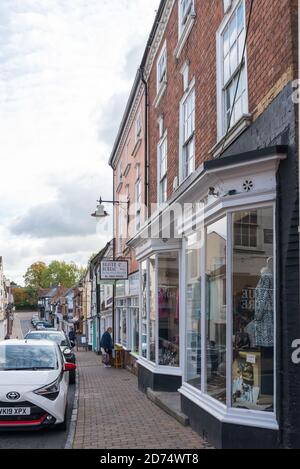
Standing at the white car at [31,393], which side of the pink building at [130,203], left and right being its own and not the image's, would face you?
left

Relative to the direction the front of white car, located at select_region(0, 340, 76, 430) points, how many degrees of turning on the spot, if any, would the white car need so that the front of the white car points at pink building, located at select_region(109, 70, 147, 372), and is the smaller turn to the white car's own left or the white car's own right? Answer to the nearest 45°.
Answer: approximately 180°

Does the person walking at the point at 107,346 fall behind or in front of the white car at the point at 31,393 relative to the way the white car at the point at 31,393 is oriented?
behind

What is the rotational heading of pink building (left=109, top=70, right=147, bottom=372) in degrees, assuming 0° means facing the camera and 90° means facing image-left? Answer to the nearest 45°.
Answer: approximately 90°

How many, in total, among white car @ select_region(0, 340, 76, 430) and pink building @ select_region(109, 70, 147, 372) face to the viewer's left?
1

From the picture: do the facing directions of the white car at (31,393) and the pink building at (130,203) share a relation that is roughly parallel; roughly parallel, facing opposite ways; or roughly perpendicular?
roughly perpendicular

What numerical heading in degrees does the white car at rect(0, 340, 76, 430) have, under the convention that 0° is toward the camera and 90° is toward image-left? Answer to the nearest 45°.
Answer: approximately 0°

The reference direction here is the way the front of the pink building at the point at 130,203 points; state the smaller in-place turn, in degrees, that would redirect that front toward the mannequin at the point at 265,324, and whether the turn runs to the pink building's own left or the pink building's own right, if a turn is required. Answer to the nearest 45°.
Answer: approximately 90° to the pink building's own left

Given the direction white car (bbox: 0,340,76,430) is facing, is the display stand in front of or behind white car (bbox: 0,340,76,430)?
behind

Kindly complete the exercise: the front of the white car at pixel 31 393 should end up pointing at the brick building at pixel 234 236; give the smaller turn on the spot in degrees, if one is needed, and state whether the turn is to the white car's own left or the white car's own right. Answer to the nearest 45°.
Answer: approximately 45° to the white car's own left
